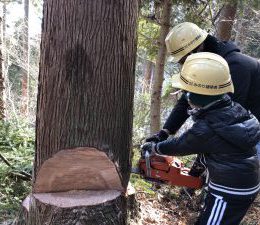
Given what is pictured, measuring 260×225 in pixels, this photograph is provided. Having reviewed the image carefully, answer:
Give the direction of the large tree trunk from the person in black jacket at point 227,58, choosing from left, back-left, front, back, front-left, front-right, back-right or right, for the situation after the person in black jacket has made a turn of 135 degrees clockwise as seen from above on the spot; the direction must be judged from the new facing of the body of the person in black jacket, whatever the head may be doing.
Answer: back

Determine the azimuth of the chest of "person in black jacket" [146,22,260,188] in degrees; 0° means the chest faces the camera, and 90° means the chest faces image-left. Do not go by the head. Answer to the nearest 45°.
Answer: approximately 90°

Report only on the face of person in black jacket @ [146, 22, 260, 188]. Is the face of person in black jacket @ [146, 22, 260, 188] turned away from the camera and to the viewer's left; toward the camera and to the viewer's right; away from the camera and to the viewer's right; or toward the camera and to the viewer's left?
away from the camera and to the viewer's left

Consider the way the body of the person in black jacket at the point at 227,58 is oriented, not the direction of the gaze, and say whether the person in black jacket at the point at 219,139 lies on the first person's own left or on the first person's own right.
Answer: on the first person's own left

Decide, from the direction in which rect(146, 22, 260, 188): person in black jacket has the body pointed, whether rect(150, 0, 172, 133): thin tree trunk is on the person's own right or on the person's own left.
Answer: on the person's own right

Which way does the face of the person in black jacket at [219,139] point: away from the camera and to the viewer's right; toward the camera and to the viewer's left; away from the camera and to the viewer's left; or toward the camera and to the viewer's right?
away from the camera and to the viewer's left
